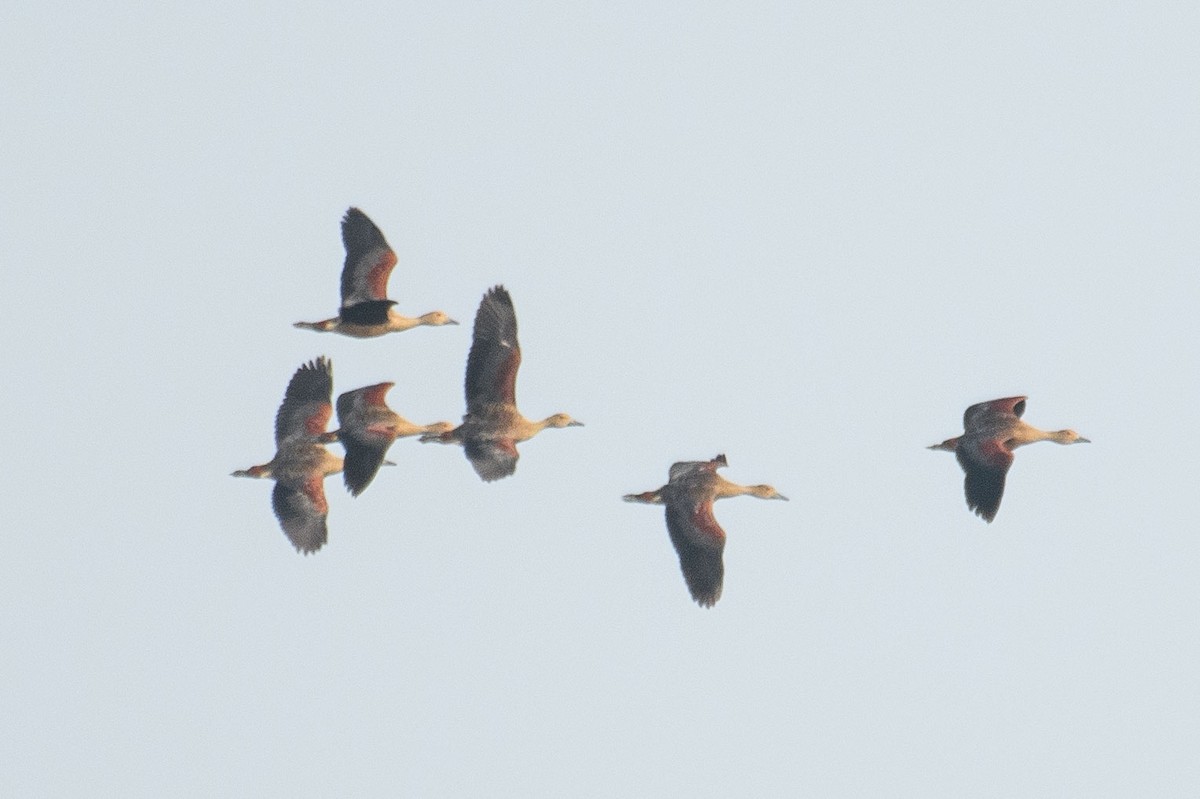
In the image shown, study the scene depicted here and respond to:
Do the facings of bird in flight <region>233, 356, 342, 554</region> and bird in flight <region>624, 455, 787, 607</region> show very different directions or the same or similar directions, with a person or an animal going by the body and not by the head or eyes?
same or similar directions

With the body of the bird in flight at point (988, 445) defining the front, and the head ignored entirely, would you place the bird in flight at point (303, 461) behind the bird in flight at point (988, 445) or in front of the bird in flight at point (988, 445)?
behind

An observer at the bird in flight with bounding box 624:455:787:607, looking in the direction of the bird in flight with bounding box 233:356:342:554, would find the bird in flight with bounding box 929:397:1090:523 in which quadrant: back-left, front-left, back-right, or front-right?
back-right

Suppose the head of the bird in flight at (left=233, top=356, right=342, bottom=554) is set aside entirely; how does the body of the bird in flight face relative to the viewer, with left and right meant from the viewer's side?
facing to the right of the viewer

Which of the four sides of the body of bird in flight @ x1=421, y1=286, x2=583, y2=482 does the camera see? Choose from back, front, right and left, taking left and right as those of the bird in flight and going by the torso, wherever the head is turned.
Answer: right

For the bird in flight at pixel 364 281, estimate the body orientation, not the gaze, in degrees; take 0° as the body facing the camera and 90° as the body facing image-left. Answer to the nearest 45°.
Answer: approximately 270°

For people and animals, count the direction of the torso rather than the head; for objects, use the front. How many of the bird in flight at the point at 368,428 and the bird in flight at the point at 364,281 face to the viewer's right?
2

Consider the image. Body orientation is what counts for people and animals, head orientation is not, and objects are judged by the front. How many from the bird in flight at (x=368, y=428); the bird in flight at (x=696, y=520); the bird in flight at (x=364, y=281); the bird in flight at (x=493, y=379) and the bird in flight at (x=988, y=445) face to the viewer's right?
5

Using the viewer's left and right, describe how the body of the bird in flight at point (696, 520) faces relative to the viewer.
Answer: facing to the right of the viewer

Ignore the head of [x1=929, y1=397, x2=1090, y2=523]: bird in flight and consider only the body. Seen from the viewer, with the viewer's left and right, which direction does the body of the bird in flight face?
facing to the right of the viewer

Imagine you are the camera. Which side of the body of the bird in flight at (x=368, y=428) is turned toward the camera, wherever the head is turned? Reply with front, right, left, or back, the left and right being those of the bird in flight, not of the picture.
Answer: right

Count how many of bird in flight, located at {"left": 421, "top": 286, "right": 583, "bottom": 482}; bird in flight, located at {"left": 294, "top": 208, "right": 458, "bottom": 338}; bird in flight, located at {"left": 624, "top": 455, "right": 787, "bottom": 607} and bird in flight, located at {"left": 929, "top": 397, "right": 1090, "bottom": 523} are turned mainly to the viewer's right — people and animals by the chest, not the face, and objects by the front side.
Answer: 4

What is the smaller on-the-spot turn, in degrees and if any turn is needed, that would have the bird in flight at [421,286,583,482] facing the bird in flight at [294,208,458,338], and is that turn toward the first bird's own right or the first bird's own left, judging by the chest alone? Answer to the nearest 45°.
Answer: approximately 135° to the first bird's own left

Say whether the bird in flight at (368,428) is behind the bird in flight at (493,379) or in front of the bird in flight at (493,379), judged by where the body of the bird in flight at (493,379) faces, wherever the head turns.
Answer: behind
